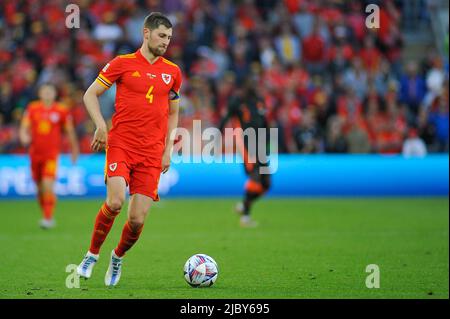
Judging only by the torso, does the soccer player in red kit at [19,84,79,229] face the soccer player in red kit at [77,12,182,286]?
yes

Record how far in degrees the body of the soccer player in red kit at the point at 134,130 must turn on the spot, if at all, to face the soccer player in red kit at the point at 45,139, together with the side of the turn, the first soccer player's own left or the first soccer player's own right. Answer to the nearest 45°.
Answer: approximately 135° to the first soccer player's own left

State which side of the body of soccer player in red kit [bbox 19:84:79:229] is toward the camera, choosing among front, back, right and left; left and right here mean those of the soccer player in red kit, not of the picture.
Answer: front

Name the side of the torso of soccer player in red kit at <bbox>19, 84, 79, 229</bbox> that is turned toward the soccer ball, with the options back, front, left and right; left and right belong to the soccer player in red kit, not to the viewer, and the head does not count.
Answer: front

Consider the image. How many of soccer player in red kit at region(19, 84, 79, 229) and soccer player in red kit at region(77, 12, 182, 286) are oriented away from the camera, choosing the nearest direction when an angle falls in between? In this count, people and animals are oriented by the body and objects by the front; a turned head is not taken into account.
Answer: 0

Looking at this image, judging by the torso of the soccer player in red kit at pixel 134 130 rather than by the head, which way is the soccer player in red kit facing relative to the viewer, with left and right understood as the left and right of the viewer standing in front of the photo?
facing the viewer and to the right of the viewer

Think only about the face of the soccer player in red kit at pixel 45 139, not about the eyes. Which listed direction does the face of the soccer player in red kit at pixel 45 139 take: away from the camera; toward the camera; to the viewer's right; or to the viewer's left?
toward the camera
